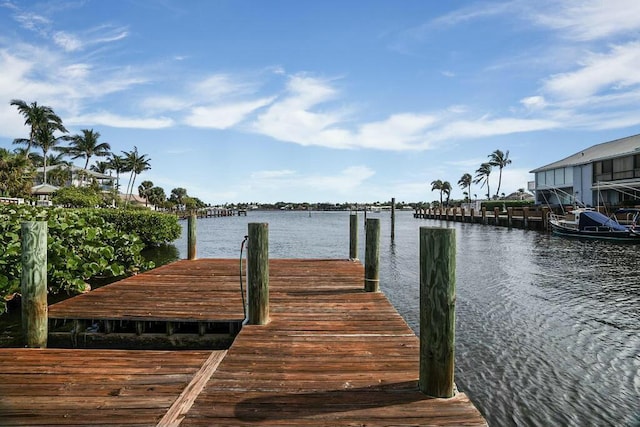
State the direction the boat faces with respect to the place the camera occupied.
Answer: facing to the left of the viewer

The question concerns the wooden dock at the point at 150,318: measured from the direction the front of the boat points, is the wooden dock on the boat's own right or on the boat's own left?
on the boat's own left

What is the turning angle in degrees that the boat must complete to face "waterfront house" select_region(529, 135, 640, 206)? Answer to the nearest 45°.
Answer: approximately 90° to its right

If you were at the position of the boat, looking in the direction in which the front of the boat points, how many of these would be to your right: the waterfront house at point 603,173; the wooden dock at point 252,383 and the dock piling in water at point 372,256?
1

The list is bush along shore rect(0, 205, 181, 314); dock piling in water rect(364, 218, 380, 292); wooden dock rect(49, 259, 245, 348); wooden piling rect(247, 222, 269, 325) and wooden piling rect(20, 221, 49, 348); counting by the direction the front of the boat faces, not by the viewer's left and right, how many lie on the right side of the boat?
0

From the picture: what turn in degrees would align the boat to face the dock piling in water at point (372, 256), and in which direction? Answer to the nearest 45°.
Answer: approximately 90° to its left

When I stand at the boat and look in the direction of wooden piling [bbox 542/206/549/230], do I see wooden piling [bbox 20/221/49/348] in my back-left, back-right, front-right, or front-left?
back-left

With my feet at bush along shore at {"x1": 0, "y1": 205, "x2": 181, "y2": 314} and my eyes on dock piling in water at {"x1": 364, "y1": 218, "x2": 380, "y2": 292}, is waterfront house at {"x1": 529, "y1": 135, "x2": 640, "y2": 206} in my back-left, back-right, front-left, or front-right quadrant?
front-left

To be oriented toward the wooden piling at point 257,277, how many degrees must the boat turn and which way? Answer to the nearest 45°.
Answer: approximately 90° to its left

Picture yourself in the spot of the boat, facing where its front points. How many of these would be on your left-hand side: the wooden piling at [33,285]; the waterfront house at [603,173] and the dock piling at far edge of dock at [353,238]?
2

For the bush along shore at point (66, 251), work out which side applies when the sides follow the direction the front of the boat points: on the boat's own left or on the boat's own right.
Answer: on the boat's own left

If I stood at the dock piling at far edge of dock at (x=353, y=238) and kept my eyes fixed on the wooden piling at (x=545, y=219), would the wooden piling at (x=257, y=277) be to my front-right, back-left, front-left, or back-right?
back-right
